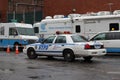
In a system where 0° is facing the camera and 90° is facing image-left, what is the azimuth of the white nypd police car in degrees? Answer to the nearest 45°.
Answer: approximately 135°

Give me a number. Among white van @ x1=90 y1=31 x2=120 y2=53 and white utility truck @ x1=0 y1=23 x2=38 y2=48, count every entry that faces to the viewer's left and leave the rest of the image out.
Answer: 1

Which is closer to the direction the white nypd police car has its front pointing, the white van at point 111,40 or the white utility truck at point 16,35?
the white utility truck
